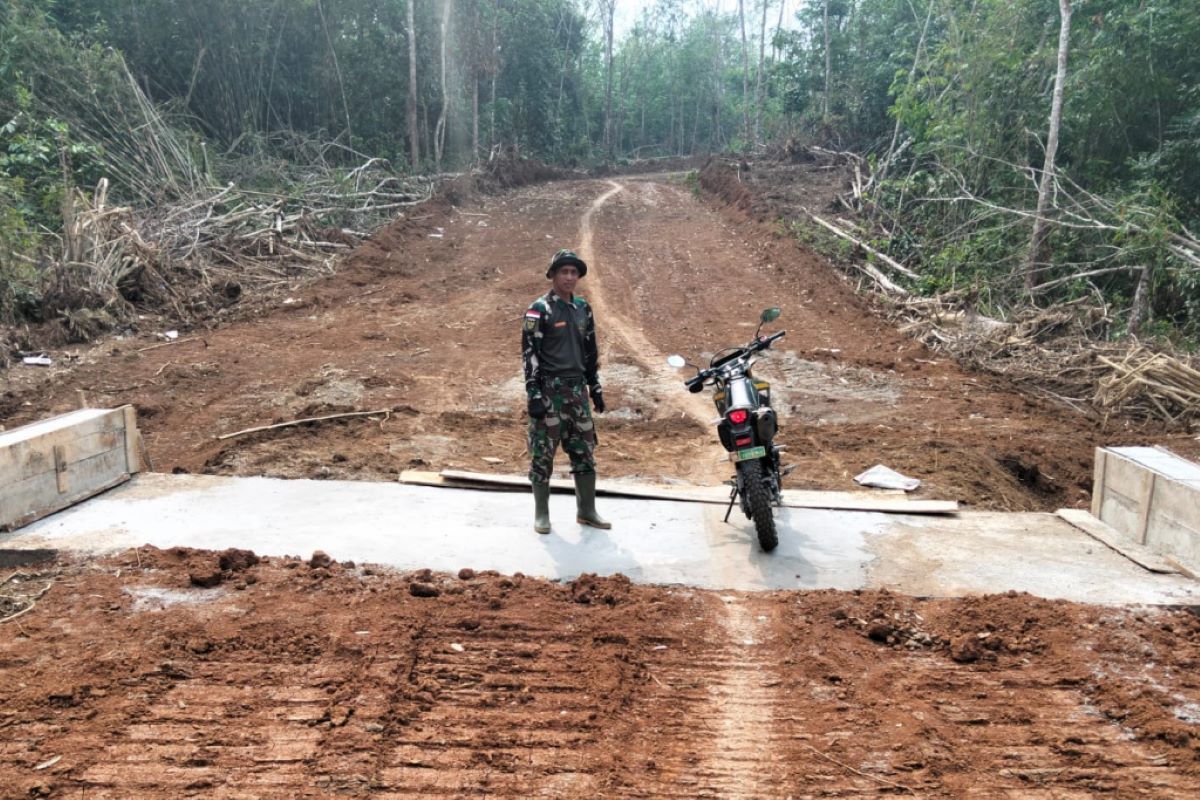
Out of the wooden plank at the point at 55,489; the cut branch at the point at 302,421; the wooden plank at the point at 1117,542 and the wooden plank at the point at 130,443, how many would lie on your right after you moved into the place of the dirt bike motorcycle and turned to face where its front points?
1

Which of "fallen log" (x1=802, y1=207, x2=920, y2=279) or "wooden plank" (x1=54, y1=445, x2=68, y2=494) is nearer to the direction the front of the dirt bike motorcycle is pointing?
the fallen log

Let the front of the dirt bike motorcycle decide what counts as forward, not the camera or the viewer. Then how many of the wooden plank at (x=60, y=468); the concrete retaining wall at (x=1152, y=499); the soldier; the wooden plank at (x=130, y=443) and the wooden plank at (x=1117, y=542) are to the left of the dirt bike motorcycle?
3

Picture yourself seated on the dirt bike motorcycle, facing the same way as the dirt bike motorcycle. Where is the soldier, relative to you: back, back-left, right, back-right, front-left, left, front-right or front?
left

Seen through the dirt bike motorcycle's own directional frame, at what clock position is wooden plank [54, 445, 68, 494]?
The wooden plank is roughly at 9 o'clock from the dirt bike motorcycle.

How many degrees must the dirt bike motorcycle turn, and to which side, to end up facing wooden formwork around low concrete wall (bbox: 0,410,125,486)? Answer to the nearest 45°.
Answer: approximately 90° to its left

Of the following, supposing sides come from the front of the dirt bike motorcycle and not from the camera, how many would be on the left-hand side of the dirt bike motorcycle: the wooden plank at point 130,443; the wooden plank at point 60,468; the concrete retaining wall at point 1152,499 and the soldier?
3

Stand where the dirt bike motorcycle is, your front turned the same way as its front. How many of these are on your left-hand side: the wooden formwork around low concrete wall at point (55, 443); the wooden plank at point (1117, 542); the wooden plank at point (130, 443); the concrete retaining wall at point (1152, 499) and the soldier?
3

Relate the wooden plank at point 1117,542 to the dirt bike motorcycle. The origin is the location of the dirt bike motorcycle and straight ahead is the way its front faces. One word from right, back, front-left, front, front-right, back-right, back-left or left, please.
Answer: right

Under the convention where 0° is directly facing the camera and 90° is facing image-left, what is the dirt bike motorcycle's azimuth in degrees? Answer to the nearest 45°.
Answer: approximately 180°

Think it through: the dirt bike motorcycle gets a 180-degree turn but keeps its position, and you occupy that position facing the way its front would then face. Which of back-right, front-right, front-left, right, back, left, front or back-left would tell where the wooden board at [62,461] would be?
right

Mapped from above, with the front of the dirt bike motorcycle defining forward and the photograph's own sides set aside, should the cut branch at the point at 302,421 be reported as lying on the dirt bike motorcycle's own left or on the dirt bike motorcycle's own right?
on the dirt bike motorcycle's own left

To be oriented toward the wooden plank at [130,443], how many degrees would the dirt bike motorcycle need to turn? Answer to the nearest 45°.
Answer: approximately 90° to its left

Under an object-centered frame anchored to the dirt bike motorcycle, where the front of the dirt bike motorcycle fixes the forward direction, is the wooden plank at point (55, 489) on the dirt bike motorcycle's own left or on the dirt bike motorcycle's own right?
on the dirt bike motorcycle's own left

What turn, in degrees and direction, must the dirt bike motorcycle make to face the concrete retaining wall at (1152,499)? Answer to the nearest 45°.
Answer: approximately 90° to its right

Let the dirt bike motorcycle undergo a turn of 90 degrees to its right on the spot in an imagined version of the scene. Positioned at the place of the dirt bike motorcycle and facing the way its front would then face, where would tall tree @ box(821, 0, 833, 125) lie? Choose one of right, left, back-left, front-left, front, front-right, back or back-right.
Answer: left
